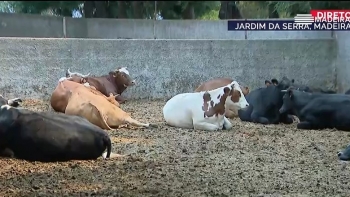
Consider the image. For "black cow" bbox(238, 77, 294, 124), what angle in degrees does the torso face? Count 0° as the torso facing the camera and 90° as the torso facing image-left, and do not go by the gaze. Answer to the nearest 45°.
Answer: approximately 270°

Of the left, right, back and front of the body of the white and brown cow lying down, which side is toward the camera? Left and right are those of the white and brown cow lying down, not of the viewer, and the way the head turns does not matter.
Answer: right

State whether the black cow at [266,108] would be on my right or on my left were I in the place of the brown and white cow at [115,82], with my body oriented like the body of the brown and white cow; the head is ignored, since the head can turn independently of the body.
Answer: on my right

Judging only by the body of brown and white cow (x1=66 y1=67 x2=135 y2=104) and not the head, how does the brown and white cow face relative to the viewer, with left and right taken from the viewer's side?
facing to the right of the viewer

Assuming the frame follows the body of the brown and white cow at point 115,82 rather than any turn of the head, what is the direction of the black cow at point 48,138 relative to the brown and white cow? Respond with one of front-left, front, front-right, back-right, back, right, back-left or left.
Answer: right

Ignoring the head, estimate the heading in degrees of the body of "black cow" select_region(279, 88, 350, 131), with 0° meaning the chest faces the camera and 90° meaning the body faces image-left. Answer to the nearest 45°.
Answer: approximately 90°
